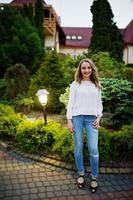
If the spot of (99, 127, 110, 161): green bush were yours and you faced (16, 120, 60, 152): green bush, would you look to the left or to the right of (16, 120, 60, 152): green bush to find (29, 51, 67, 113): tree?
right

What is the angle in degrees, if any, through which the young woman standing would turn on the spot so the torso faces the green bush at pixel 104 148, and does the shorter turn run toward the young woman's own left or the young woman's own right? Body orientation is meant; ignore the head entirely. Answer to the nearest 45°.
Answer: approximately 180°

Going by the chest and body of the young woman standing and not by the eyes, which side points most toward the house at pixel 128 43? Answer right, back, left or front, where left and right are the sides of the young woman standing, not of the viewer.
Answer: back

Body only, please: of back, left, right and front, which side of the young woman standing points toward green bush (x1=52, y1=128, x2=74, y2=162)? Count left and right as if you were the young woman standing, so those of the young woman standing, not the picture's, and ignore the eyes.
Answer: back

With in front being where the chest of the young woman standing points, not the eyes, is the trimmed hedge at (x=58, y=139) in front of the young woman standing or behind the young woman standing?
behind

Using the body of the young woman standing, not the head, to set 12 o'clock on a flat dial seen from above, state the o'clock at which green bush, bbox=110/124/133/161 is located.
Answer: The green bush is roughly at 7 o'clock from the young woman standing.

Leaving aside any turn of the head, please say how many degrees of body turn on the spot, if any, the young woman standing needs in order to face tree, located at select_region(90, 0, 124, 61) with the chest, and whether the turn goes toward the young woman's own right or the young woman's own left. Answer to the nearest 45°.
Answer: approximately 180°

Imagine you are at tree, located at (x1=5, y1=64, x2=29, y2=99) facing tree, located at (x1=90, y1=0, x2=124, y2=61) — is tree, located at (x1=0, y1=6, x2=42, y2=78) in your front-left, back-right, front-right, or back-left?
front-left

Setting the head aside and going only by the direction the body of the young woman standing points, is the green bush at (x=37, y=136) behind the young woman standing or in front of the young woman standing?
behind

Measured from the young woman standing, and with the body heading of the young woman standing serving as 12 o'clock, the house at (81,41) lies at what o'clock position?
The house is roughly at 6 o'clock from the young woman standing.

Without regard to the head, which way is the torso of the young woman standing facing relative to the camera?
toward the camera

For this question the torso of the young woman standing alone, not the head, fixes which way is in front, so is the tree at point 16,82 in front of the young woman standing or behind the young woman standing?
behind

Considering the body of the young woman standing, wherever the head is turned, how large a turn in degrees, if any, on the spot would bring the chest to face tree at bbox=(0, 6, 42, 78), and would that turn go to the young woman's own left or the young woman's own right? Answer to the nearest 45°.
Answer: approximately 180°
